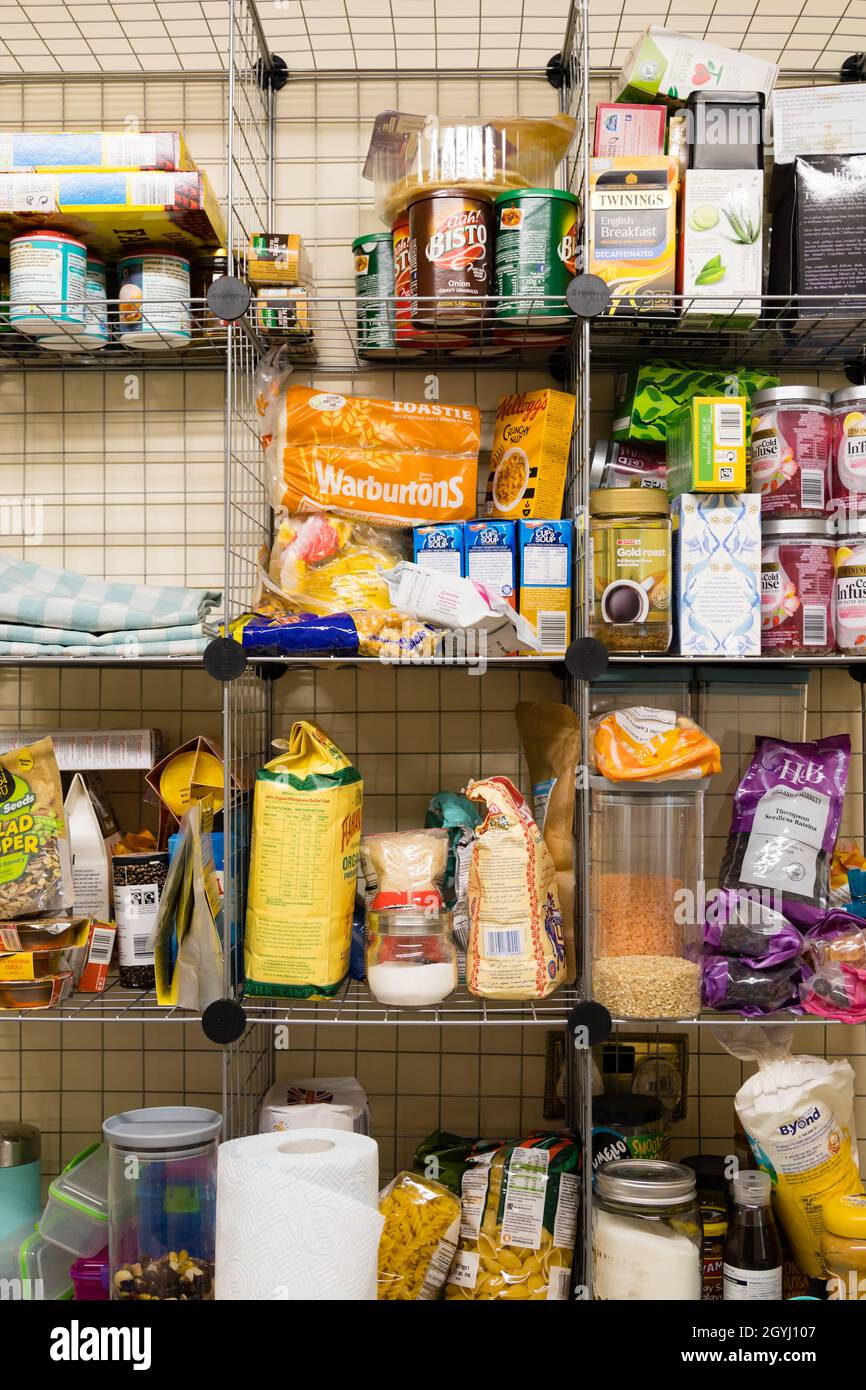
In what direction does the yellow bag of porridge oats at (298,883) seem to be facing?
to the viewer's right

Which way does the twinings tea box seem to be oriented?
toward the camera

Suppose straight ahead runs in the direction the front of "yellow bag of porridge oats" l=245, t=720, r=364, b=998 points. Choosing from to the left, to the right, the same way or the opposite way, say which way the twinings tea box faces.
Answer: to the right
